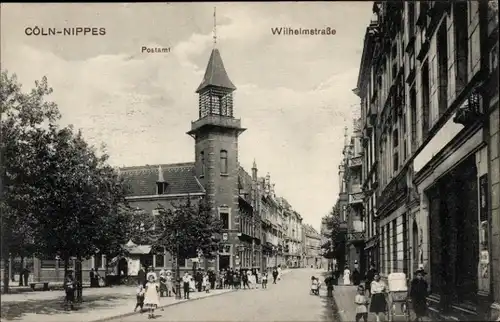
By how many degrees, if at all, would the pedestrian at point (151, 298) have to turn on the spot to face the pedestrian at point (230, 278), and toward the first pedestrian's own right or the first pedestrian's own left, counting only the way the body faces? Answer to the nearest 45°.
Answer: approximately 180°

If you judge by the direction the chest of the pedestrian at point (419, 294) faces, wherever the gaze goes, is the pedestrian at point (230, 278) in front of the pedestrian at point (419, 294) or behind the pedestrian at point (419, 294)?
behind

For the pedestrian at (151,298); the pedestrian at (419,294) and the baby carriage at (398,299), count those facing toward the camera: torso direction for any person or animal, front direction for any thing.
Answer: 3

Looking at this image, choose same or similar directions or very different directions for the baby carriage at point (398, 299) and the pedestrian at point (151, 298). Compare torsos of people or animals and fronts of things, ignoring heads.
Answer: same or similar directions

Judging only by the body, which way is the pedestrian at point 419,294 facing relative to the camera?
toward the camera

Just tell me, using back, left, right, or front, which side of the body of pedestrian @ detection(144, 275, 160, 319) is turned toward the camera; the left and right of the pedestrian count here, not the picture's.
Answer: front

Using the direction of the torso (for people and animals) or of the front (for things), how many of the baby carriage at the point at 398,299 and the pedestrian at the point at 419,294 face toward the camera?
2
